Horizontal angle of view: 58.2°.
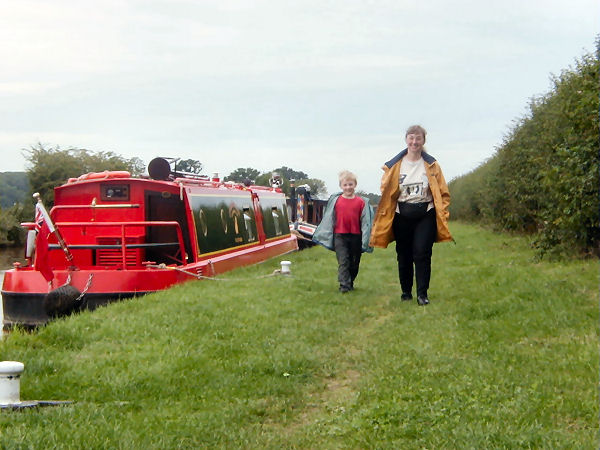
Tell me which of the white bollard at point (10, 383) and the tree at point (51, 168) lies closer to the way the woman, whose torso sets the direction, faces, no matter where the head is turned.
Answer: the white bollard

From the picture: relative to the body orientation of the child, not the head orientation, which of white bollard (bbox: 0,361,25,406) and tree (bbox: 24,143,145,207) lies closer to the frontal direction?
the white bollard

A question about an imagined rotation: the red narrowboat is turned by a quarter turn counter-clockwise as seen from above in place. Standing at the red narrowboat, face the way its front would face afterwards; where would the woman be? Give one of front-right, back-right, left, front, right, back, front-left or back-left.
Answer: back

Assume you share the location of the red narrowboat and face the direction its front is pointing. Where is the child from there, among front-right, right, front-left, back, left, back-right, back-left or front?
right

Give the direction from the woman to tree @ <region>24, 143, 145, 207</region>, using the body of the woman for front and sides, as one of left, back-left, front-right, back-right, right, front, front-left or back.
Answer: back-right

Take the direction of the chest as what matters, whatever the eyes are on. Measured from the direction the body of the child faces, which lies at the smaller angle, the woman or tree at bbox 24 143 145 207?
the woman

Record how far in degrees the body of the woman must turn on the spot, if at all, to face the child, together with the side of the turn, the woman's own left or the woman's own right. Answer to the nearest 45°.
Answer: approximately 135° to the woman's own right

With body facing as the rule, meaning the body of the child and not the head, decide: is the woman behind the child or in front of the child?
in front

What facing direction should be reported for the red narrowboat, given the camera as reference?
facing away from the viewer and to the right of the viewer

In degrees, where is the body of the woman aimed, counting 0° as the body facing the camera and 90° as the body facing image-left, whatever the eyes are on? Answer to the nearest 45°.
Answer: approximately 0°

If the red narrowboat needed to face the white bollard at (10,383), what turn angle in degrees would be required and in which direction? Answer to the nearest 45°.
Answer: approximately 135° to its right
